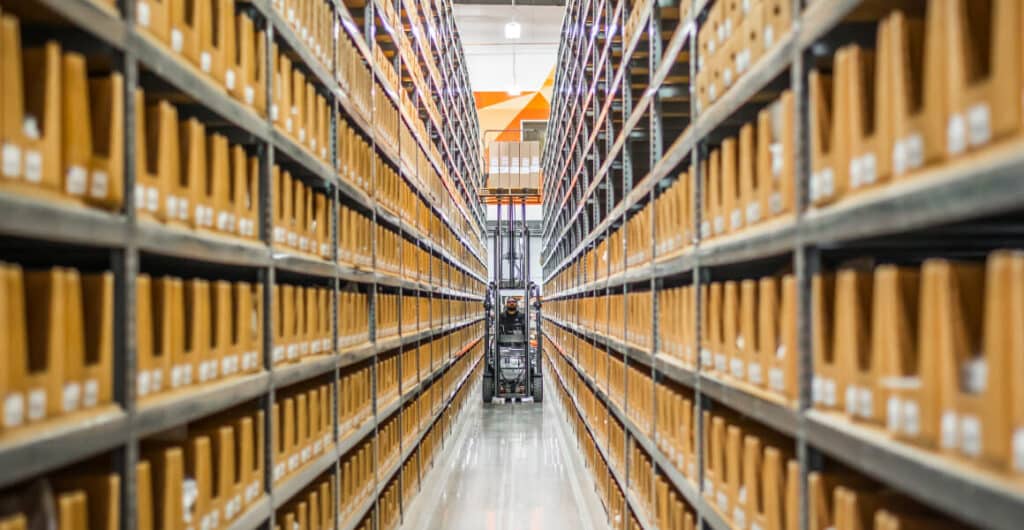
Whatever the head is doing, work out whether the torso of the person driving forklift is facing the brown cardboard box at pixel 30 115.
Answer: yes

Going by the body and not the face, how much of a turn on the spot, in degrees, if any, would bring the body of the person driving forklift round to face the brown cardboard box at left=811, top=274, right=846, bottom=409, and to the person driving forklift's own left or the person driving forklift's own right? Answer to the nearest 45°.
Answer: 0° — they already face it

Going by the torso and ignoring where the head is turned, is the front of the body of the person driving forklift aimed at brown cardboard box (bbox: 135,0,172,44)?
yes

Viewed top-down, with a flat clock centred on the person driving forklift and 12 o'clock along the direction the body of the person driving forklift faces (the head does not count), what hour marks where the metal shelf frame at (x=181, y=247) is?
The metal shelf frame is roughly at 12 o'clock from the person driving forklift.

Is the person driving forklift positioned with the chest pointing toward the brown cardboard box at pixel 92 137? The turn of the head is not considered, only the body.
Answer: yes

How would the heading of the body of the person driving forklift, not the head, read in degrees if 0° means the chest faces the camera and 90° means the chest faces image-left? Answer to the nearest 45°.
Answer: approximately 0°

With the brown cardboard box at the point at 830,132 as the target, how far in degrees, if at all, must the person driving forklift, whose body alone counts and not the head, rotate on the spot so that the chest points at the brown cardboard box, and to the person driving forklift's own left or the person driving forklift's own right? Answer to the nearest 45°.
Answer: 0° — they already face it

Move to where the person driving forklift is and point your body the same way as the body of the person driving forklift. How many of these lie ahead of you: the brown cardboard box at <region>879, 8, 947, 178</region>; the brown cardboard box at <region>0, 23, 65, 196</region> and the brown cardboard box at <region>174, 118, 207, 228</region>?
3

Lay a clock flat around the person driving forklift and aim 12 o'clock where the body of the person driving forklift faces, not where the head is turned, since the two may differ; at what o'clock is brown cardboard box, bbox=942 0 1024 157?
The brown cardboard box is roughly at 12 o'clock from the person driving forklift.

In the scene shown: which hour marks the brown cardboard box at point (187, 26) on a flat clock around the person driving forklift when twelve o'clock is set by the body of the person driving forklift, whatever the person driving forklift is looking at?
The brown cardboard box is roughly at 12 o'clock from the person driving forklift.
